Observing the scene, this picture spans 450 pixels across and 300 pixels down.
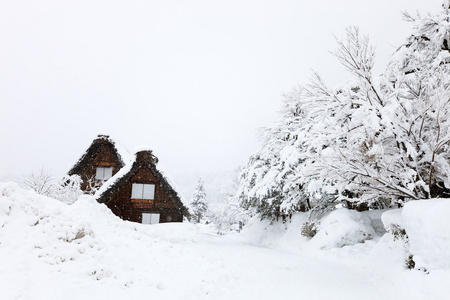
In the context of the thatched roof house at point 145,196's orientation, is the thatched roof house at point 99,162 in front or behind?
behind

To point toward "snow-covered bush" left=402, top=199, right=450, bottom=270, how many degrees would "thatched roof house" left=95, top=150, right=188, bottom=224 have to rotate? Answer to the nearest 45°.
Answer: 0° — it already faces it

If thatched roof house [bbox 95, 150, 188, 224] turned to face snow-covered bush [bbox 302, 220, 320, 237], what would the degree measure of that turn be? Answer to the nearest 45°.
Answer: approximately 45° to its left

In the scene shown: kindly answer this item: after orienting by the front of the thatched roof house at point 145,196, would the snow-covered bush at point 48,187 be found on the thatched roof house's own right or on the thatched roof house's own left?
on the thatched roof house's own right

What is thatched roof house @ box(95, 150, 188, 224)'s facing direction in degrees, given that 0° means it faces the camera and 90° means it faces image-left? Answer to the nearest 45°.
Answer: approximately 0°

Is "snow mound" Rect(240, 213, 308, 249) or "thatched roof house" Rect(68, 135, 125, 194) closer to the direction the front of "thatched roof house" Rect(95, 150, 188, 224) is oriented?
the snow mound

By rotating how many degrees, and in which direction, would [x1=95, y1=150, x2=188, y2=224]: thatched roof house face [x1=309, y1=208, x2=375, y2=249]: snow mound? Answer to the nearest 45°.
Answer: approximately 45° to its left

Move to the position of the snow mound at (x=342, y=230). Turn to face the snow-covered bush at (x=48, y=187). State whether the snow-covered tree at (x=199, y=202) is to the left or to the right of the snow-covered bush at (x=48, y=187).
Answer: right
